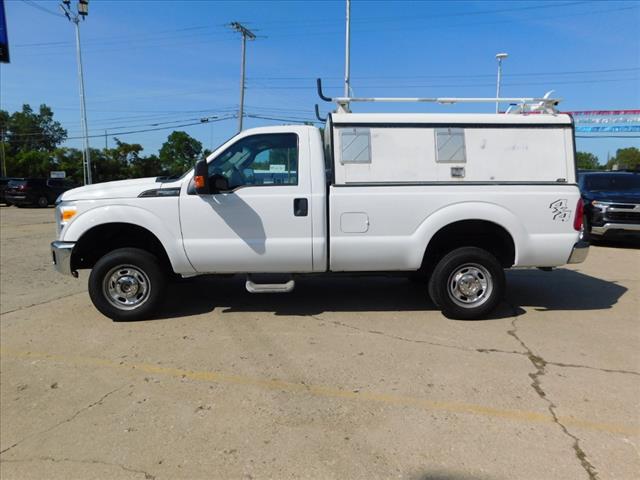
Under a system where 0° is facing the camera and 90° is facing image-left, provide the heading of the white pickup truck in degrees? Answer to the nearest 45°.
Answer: approximately 90°
